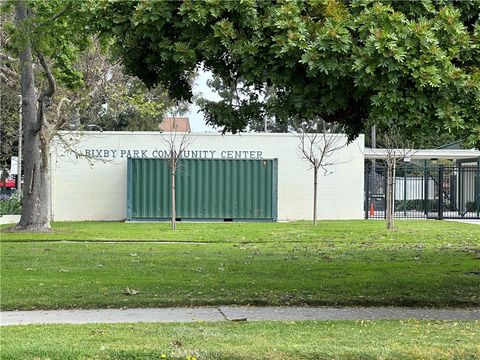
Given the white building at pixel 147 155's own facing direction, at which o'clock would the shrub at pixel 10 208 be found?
The shrub is roughly at 3 o'clock from the white building.

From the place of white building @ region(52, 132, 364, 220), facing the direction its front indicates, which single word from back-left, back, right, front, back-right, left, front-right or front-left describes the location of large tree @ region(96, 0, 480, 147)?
front

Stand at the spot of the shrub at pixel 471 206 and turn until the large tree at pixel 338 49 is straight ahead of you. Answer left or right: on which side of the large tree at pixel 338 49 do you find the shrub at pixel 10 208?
right

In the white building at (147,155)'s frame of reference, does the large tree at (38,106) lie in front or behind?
in front

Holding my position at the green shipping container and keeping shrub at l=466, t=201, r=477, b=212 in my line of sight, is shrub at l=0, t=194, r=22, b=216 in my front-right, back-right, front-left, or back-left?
back-left

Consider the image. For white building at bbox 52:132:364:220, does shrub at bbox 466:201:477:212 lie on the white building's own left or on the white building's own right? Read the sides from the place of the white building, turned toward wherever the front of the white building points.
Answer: on the white building's own left

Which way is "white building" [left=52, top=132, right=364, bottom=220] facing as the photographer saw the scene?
facing the viewer

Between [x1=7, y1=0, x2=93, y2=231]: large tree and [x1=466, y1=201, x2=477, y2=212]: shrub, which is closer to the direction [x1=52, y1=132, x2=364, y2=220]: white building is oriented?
the large tree

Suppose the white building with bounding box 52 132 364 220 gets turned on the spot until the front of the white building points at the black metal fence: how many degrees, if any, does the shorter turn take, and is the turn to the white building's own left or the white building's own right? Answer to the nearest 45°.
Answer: approximately 90° to the white building's own left

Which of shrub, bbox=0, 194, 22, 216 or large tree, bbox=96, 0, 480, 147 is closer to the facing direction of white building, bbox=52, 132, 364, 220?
the large tree
